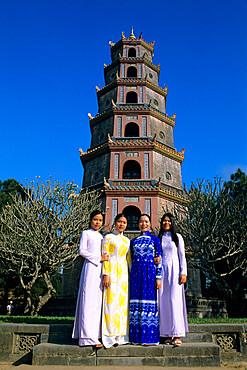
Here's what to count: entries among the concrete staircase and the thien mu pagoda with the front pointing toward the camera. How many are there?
2

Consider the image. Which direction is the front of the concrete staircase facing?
toward the camera

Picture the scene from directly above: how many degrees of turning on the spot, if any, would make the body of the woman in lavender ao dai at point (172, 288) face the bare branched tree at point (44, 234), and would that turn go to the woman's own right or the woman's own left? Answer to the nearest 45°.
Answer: approximately 135° to the woman's own right

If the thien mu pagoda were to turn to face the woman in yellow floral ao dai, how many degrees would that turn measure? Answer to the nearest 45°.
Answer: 0° — it already faces them

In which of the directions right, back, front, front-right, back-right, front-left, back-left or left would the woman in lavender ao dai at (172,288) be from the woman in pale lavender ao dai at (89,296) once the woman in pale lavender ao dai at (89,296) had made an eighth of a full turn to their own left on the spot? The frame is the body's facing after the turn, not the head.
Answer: front

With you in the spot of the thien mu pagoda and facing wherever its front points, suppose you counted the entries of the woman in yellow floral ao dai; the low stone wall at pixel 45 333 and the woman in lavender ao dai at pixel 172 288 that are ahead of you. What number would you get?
3

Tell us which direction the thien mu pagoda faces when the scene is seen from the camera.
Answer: facing the viewer

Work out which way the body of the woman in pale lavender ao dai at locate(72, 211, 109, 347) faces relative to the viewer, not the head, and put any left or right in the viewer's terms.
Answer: facing the viewer and to the right of the viewer

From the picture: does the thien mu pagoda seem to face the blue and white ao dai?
yes

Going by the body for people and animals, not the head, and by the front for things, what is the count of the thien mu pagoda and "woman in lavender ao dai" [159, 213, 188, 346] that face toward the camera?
2

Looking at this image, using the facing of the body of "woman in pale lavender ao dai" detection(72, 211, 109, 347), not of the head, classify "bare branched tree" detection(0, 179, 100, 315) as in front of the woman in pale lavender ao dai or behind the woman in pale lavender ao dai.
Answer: behind
